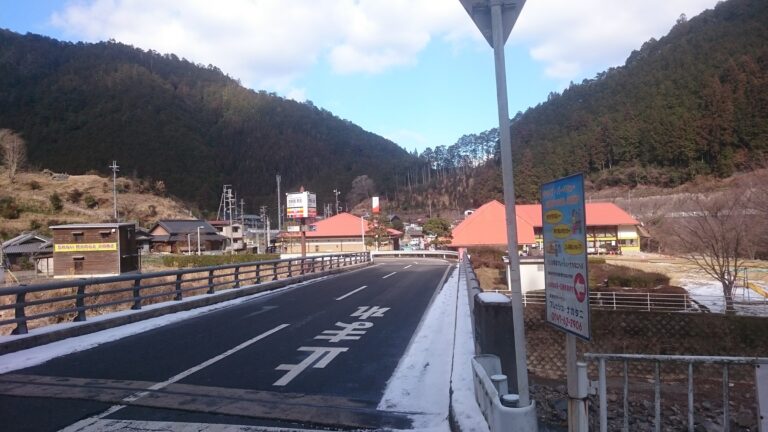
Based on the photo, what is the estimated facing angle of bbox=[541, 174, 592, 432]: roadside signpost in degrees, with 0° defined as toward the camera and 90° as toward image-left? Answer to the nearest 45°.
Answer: approximately 45°

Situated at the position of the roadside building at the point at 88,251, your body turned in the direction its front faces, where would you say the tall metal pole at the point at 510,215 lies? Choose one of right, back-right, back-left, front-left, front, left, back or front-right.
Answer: front

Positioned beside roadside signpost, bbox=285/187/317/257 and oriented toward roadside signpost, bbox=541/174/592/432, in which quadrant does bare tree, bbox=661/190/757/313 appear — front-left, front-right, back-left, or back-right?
front-left

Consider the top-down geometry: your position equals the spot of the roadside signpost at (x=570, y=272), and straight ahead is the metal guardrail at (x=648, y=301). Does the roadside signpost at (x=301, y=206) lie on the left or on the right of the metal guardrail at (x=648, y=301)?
left

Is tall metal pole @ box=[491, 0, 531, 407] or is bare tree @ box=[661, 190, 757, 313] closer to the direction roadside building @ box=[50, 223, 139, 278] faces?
the tall metal pole

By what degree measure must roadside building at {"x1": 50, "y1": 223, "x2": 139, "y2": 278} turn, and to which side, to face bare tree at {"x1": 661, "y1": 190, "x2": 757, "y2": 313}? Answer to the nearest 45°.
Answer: approximately 45° to its left

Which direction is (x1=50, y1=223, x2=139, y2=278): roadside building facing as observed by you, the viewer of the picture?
facing the viewer

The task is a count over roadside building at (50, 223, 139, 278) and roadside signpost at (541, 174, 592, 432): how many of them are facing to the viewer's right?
0

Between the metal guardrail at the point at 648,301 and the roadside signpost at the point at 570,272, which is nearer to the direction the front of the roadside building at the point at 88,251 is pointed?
the roadside signpost
